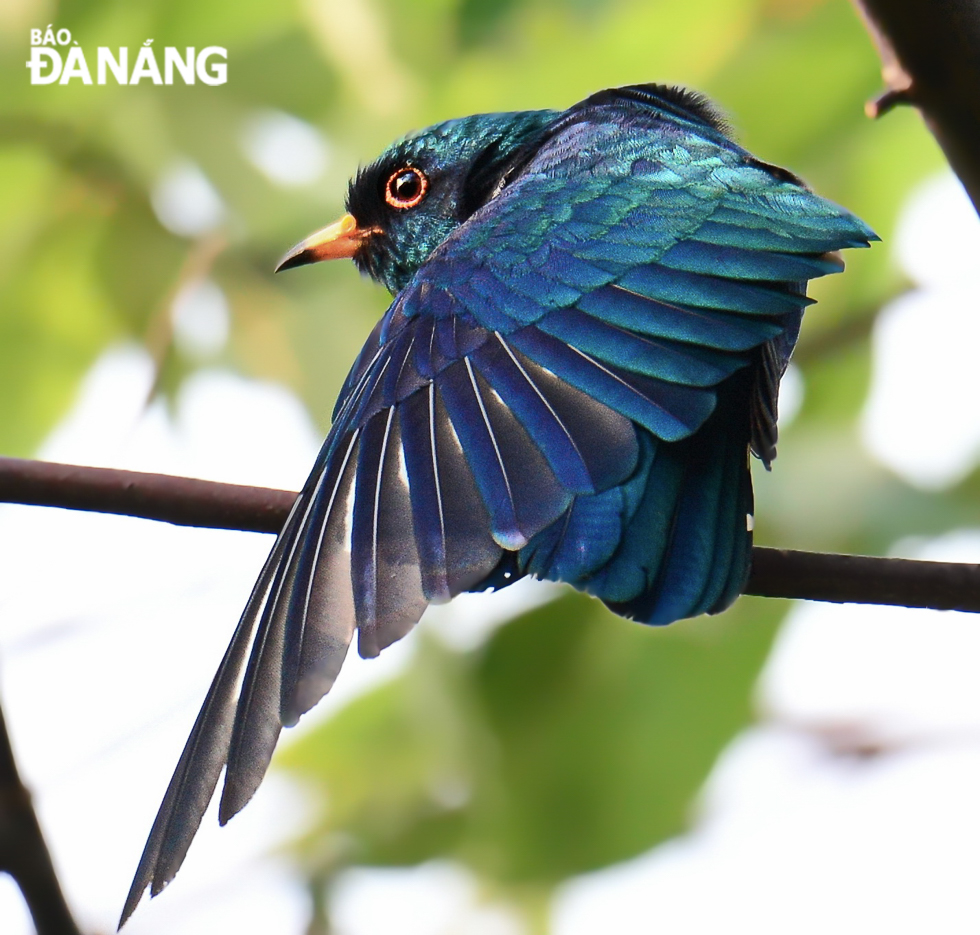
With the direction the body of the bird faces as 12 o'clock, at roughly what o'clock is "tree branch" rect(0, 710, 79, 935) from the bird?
The tree branch is roughly at 9 o'clock from the bird.

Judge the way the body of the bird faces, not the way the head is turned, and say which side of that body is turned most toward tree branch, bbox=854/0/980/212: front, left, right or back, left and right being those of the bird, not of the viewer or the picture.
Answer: right

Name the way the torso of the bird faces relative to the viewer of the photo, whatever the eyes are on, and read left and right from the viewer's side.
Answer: facing away from the viewer and to the left of the viewer
